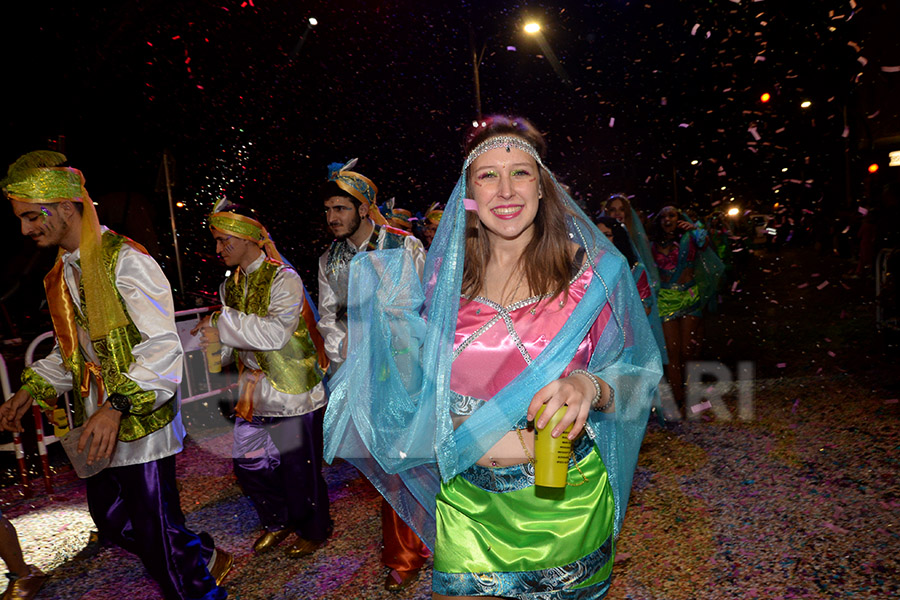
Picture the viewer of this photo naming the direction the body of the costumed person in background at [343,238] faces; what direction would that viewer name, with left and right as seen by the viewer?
facing the viewer and to the left of the viewer

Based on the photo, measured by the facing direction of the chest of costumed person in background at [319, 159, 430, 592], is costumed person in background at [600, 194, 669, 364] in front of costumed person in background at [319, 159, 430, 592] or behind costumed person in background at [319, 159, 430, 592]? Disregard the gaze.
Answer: behind

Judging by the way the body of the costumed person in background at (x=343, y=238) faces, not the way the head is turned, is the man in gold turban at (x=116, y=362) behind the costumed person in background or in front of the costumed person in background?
in front

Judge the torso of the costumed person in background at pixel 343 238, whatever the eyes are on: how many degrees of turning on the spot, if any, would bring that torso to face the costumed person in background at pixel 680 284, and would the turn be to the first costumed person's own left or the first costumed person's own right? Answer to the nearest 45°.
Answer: approximately 180°

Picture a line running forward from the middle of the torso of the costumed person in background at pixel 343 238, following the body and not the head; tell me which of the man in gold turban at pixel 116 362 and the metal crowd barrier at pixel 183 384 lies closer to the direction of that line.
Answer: the man in gold turban

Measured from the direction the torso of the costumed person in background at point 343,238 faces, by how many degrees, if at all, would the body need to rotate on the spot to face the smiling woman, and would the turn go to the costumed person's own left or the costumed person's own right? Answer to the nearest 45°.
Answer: approximately 45° to the costumed person's own left

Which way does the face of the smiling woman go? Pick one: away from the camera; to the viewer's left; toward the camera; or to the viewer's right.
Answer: toward the camera

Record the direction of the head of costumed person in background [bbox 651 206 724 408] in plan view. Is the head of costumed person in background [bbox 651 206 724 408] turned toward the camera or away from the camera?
toward the camera

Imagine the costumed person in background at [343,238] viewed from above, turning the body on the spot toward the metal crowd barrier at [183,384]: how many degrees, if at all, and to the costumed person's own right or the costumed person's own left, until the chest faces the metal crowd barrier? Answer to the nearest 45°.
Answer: approximately 90° to the costumed person's own right

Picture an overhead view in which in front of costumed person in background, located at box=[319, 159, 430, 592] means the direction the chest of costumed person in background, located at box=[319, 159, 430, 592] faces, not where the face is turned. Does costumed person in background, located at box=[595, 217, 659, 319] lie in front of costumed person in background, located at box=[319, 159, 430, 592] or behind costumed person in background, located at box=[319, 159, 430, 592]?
behind

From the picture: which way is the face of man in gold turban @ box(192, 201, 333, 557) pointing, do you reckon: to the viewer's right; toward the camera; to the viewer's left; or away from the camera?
to the viewer's left

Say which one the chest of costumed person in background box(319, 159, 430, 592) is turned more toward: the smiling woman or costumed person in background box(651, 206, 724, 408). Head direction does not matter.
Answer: the smiling woman
